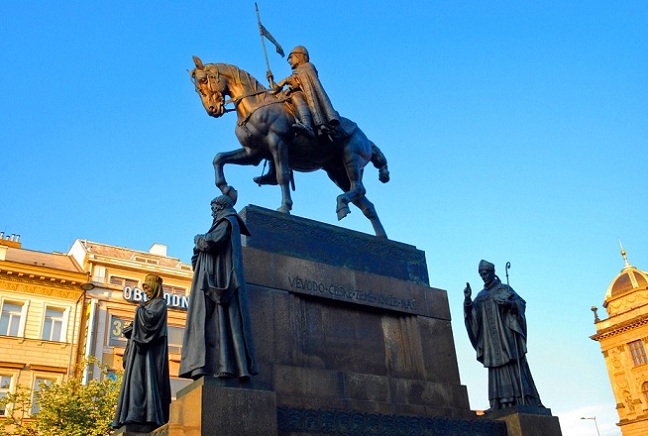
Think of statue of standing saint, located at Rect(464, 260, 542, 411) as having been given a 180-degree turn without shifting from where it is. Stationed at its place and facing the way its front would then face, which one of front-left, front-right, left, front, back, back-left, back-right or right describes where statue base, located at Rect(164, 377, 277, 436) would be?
back

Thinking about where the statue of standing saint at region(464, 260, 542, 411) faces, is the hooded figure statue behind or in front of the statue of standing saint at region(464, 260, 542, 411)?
in front

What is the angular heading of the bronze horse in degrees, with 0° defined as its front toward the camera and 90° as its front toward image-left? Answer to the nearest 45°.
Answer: approximately 45°

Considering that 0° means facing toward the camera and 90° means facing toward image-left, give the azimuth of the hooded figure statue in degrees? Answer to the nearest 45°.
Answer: approximately 90°

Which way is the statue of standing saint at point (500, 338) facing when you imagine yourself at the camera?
facing the viewer and to the left of the viewer

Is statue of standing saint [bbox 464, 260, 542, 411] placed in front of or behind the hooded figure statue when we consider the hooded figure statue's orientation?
behind

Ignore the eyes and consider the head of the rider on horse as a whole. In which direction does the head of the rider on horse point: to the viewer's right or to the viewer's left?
to the viewer's left

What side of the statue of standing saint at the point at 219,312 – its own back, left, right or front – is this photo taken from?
left
